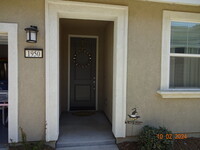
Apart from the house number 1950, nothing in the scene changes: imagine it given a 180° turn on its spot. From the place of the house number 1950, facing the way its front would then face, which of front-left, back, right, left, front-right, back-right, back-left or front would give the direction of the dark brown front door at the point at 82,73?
front-right

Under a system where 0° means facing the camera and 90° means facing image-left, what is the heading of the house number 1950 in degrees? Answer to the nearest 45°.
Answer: approximately 0°

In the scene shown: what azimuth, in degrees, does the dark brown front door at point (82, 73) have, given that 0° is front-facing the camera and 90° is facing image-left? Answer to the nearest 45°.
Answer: approximately 0°
